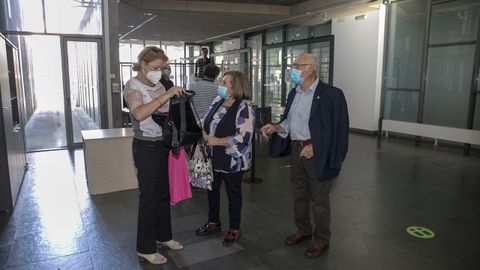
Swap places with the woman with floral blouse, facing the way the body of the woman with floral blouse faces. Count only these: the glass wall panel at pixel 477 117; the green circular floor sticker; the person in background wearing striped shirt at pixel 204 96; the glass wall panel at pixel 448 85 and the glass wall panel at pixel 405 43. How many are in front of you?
0

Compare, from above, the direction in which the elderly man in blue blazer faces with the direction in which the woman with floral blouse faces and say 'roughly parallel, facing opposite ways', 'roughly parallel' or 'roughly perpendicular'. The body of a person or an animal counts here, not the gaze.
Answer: roughly parallel

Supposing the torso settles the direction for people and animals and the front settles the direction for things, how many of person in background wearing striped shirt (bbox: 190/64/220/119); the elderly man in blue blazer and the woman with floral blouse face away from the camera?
1

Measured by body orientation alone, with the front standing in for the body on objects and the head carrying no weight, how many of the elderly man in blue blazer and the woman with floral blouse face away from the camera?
0

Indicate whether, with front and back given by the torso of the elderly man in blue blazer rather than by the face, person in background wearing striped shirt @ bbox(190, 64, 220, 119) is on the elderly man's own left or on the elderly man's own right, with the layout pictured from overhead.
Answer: on the elderly man's own right

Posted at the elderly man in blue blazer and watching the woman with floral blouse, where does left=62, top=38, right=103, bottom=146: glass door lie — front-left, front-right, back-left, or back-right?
front-right

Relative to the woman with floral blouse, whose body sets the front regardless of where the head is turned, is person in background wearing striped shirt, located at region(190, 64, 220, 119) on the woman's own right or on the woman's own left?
on the woman's own right

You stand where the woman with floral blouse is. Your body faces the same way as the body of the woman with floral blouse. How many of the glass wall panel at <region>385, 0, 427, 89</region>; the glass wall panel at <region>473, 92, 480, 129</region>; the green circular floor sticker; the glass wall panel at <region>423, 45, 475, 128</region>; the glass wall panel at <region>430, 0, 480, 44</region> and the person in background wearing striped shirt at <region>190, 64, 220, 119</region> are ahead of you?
0

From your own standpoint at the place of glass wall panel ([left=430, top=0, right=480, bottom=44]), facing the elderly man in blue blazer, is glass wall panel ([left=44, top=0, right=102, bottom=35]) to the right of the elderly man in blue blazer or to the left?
right

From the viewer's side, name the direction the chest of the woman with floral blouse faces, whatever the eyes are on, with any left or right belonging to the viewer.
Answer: facing the viewer and to the left of the viewer

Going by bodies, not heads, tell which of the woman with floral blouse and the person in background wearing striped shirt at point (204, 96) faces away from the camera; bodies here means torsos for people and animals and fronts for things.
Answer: the person in background wearing striped shirt

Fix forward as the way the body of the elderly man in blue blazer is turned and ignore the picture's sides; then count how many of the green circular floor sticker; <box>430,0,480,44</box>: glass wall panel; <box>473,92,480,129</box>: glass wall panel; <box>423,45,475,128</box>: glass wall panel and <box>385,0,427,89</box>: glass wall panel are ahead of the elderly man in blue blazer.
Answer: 0

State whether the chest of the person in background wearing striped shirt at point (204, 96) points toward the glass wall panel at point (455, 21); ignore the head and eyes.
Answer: no

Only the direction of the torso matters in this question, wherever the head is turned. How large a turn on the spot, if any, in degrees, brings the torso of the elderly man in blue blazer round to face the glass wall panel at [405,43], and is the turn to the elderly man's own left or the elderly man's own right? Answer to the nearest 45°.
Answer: approximately 135° to the elderly man's own right

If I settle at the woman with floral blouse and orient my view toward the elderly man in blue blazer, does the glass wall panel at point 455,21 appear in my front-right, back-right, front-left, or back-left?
front-left

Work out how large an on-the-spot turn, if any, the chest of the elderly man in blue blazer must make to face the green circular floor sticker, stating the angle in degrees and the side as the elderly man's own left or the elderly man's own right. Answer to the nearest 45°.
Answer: approximately 180°

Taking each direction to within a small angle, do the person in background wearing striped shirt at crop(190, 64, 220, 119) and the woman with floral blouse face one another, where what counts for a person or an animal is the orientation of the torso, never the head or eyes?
no

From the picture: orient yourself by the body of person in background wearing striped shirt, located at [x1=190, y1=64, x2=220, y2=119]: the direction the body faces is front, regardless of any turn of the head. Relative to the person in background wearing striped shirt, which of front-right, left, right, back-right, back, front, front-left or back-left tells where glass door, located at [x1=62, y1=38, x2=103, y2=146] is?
front-left
